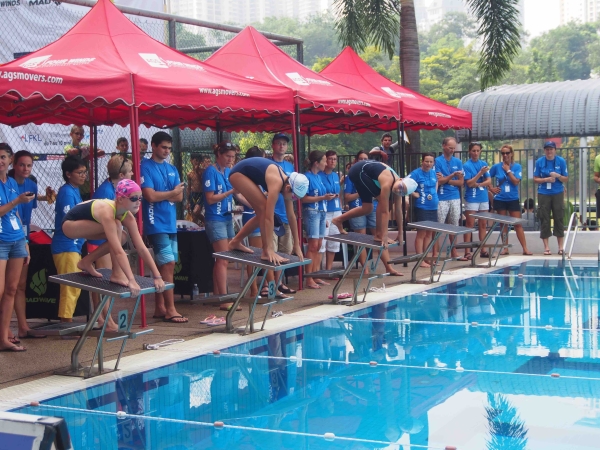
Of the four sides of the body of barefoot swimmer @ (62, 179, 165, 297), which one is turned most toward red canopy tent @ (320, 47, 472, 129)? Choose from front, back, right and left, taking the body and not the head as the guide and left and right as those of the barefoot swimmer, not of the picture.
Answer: left

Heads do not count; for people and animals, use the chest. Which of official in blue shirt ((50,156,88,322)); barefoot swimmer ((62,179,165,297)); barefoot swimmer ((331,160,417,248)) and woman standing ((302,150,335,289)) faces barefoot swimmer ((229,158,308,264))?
the official in blue shirt

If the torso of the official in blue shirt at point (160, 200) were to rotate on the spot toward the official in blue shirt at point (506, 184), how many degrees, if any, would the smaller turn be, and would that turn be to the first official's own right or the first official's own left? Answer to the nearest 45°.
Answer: approximately 90° to the first official's own left

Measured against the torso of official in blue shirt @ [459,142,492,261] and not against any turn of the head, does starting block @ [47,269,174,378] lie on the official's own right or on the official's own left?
on the official's own right

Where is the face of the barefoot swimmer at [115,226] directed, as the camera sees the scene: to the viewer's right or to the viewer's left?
to the viewer's right
